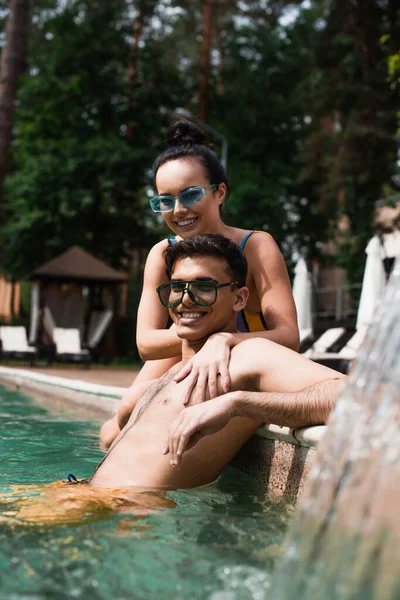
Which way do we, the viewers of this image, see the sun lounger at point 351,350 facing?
facing to the left of the viewer

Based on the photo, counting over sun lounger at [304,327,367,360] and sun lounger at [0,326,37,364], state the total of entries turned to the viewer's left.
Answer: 1

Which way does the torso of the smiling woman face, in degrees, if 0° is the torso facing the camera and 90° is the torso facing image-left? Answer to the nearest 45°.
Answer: approximately 45°
